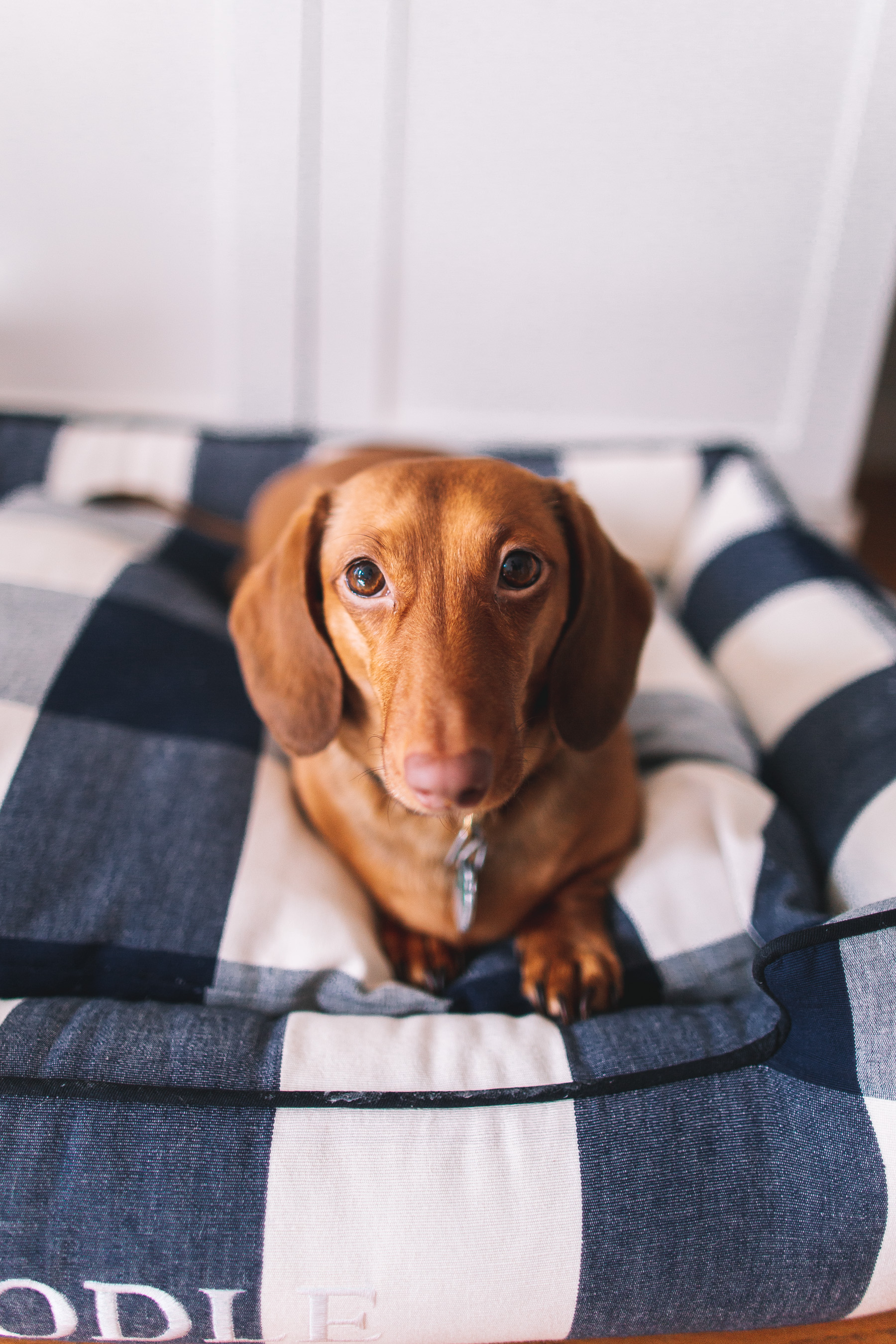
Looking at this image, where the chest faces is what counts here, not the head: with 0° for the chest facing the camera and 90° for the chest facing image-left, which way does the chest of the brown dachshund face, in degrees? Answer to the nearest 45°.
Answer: approximately 0°
